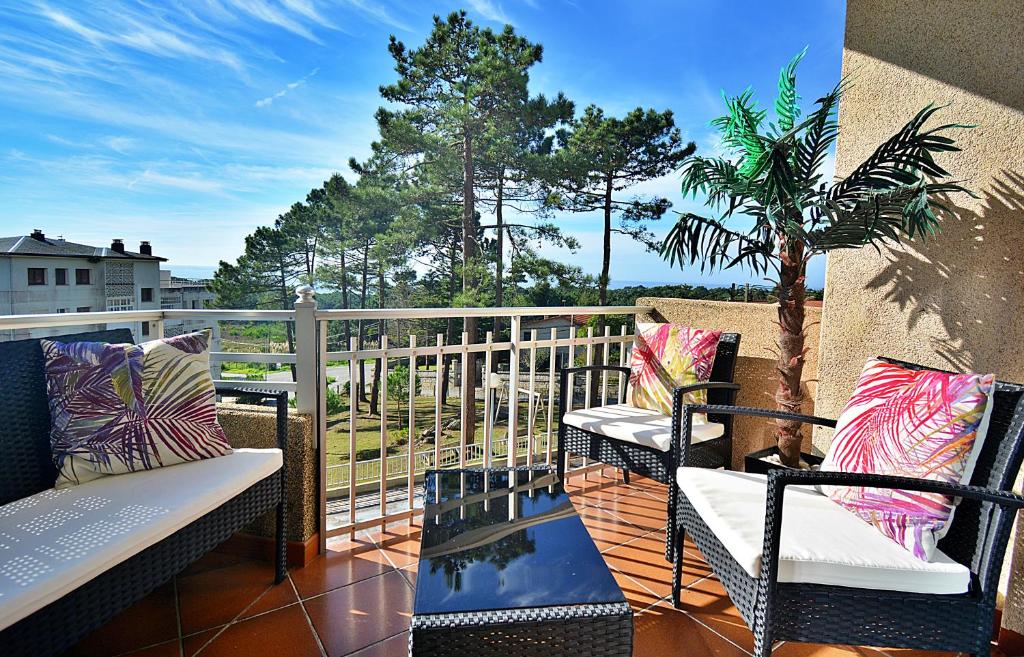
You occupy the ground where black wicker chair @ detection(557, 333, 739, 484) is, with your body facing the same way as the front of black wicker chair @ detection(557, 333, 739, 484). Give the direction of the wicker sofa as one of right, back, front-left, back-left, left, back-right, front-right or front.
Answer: front

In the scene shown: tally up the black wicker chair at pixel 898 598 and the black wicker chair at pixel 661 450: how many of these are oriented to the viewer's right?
0

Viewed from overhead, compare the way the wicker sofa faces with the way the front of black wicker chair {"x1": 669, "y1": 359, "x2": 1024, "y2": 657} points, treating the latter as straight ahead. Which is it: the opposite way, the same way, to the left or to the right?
the opposite way

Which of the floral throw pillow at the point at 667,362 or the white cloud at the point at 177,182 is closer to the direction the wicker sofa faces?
the floral throw pillow

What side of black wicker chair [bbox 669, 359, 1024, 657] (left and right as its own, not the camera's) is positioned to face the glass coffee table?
front

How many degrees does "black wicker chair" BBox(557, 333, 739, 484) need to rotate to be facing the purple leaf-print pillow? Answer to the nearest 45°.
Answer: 0° — it already faces it

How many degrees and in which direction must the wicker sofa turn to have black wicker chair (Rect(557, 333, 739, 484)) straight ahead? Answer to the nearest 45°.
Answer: approximately 45° to its left

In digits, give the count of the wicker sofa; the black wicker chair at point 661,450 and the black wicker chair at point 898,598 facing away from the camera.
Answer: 0

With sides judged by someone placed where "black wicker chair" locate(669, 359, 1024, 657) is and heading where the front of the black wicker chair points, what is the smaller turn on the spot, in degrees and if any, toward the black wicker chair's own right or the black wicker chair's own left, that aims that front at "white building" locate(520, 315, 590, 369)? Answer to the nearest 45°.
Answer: approximately 90° to the black wicker chair's own right

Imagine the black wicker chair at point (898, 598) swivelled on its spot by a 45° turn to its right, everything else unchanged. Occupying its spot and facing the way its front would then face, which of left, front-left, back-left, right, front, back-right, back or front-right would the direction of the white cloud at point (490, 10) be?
front-right

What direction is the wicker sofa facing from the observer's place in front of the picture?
facing the viewer and to the right of the viewer

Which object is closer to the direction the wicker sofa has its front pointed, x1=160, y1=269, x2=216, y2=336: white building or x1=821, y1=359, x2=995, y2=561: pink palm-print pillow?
the pink palm-print pillow

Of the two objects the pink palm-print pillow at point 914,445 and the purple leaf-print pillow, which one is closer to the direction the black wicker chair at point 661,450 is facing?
the purple leaf-print pillow

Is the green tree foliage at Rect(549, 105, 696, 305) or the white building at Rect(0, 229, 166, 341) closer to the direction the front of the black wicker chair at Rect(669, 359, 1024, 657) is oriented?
the white building

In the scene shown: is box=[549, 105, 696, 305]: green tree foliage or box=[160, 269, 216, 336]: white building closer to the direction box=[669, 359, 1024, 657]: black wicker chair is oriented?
the white building

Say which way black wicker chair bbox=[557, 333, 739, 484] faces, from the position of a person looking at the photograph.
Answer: facing the viewer and to the left of the viewer

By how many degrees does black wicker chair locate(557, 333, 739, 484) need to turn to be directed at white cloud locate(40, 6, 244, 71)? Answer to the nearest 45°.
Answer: approximately 90° to its right

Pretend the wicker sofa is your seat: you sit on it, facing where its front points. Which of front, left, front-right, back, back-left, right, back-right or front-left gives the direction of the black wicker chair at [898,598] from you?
front
